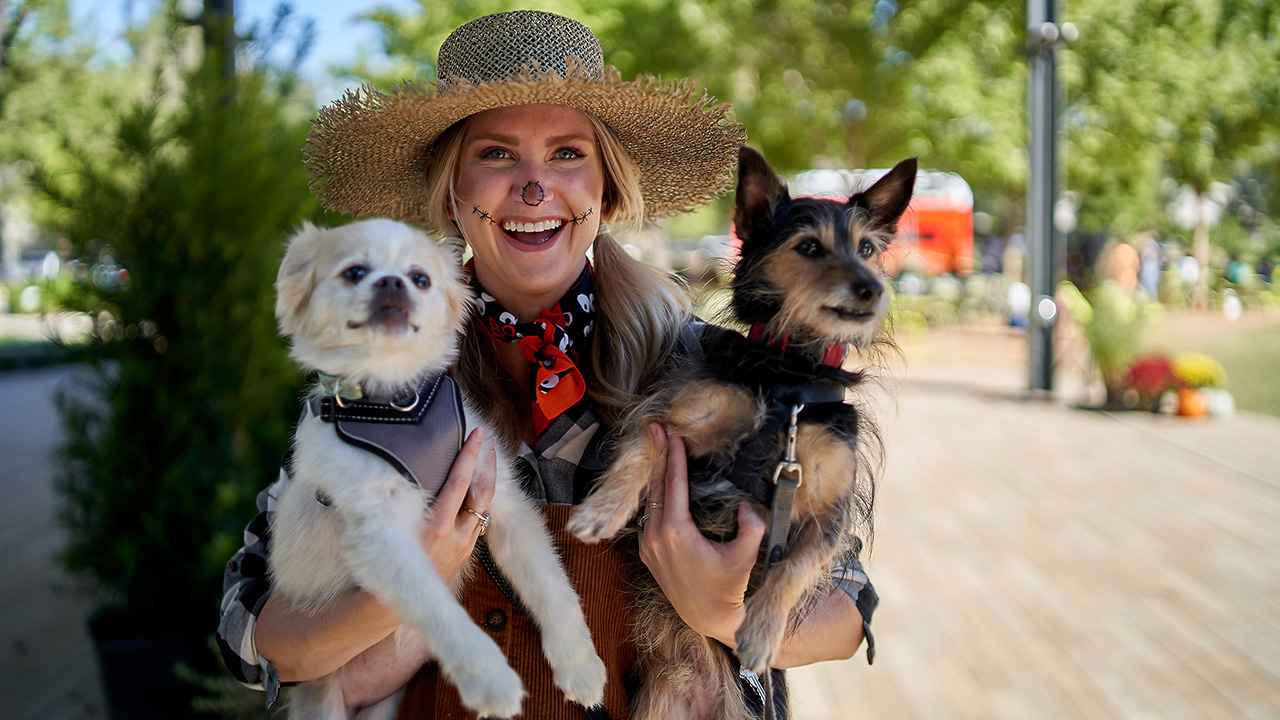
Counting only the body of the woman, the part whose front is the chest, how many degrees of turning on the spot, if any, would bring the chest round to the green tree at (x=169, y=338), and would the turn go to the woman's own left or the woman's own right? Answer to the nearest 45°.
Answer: approximately 135° to the woman's own right

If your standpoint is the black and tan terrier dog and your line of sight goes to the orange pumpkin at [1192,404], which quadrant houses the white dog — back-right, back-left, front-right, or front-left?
back-left

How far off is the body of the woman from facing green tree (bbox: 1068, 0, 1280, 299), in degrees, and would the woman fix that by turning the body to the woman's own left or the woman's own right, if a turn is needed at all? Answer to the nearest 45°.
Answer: approximately 135° to the woman's own left

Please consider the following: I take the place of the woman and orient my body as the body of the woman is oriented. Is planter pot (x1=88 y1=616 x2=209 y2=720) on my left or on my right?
on my right

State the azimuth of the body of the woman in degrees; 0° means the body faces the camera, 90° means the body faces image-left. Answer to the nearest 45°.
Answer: approximately 0°

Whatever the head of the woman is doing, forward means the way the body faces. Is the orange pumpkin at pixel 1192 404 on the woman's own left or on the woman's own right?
on the woman's own left

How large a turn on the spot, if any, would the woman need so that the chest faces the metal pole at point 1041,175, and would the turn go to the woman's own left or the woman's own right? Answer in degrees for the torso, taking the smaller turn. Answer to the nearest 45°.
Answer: approximately 135° to the woman's own left
